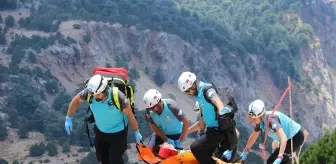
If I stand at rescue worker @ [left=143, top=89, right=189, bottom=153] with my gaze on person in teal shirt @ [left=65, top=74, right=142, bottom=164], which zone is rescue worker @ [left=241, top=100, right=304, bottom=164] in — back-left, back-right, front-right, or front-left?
back-left

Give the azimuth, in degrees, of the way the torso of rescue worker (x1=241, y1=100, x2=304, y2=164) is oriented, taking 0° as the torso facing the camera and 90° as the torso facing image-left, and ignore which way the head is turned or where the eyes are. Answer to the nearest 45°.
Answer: approximately 45°

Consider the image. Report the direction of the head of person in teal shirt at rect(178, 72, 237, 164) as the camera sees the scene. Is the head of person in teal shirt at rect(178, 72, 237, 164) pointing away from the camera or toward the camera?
toward the camera

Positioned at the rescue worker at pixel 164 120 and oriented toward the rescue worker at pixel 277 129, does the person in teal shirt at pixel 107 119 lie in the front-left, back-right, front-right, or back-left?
back-right

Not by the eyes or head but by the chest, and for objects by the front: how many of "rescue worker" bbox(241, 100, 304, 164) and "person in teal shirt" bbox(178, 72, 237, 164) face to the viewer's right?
0

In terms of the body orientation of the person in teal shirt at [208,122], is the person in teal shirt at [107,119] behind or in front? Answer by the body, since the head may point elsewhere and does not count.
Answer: in front

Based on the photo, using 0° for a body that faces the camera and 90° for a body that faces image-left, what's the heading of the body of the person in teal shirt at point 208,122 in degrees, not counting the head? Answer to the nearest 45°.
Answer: approximately 45°

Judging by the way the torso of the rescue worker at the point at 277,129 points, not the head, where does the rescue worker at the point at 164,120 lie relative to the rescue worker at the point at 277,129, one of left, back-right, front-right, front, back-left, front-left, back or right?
front-right

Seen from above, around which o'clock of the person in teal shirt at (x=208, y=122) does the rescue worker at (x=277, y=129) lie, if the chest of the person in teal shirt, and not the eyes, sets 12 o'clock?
The rescue worker is roughly at 7 o'clock from the person in teal shirt.

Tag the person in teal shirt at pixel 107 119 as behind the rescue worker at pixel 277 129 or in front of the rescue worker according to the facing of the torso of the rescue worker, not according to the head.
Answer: in front

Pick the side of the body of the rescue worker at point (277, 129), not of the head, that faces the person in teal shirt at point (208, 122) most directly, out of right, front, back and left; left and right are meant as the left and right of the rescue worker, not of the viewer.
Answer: front

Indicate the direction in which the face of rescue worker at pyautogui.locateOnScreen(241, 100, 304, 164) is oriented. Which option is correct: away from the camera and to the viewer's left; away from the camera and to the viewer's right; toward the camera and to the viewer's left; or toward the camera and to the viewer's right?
toward the camera and to the viewer's left
